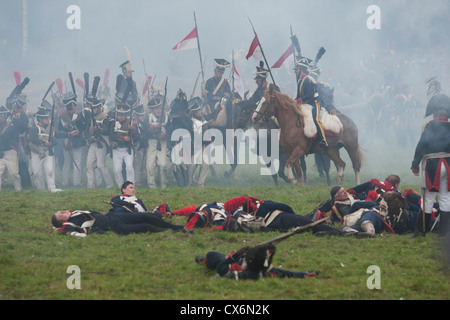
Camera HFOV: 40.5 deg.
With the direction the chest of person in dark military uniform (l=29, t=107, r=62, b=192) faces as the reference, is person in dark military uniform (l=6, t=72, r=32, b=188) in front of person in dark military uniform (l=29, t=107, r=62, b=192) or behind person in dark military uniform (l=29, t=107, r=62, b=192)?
behind

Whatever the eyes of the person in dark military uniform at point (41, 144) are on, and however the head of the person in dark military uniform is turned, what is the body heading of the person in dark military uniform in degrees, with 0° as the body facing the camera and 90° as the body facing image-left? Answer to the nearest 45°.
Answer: approximately 315°

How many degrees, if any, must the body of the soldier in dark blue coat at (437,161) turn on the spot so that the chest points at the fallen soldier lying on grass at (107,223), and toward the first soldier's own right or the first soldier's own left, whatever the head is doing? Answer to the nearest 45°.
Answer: approximately 90° to the first soldier's own left

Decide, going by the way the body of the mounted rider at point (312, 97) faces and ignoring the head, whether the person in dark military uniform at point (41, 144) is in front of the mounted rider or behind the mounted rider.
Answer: in front

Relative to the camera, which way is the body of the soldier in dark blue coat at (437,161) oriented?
away from the camera

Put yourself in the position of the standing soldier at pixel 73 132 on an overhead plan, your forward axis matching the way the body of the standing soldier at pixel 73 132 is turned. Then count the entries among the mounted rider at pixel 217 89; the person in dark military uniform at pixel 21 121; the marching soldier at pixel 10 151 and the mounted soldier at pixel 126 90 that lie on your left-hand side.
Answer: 2

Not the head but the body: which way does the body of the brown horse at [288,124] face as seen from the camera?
to the viewer's left

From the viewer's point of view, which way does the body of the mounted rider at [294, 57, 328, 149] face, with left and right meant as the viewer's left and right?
facing to the left of the viewer

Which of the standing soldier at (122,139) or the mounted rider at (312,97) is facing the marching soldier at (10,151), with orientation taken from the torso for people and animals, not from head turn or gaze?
the mounted rider

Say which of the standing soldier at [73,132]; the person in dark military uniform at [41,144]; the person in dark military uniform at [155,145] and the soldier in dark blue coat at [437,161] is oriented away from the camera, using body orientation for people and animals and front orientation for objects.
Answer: the soldier in dark blue coat
